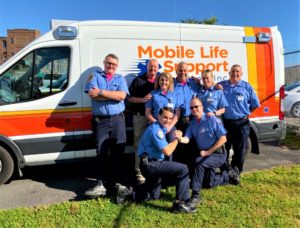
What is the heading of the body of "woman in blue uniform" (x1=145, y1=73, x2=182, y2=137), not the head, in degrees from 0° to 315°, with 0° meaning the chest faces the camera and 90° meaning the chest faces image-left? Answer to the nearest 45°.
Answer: approximately 0°

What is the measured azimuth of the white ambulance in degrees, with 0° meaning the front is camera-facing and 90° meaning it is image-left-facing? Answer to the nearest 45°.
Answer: approximately 90°

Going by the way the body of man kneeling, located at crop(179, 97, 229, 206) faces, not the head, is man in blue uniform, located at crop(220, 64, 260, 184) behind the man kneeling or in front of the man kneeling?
behind

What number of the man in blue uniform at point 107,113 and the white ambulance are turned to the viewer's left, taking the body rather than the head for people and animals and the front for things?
1
